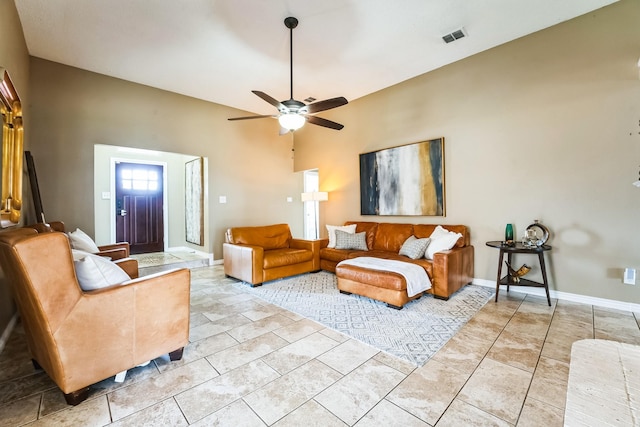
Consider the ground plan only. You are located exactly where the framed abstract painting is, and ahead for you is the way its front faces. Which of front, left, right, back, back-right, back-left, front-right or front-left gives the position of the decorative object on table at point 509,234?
left

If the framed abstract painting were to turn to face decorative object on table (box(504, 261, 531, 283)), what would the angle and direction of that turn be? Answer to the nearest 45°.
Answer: approximately 90° to its left

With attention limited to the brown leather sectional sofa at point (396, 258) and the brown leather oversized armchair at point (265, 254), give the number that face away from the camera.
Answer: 0

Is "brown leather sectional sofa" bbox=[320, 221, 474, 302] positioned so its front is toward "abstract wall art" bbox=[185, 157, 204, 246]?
no

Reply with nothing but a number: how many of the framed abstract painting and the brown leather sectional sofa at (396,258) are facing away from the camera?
0

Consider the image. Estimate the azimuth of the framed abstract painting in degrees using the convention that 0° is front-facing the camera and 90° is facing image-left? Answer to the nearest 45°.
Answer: approximately 45°

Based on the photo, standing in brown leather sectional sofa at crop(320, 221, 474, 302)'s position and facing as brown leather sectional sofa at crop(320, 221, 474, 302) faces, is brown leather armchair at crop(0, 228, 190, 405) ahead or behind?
ahead

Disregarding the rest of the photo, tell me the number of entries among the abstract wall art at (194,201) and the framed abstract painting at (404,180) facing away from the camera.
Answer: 0

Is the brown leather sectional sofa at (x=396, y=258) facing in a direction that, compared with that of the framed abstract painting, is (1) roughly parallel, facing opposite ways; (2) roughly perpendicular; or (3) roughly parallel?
roughly parallel

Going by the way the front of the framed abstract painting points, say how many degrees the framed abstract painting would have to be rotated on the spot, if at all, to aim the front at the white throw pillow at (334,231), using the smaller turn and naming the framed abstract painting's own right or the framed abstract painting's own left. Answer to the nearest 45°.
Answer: approximately 45° to the framed abstract painting's own right

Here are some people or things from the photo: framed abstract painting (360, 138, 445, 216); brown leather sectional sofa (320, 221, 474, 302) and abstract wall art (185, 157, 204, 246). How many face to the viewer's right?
0

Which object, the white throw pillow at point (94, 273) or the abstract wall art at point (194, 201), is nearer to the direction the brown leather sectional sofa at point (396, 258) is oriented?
the white throw pillow

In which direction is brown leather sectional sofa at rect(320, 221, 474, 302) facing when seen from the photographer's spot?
facing the viewer and to the left of the viewer

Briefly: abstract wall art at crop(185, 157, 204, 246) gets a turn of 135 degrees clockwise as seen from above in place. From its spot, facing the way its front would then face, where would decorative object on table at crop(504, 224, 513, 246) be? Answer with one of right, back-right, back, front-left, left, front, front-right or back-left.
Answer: back-right

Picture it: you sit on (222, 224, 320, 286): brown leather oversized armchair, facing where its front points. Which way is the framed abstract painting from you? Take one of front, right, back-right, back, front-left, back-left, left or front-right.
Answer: front-left

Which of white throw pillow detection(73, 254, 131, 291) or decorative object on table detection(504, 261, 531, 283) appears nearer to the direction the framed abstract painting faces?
the white throw pillow

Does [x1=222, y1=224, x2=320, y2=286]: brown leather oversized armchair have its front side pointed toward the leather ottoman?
yes

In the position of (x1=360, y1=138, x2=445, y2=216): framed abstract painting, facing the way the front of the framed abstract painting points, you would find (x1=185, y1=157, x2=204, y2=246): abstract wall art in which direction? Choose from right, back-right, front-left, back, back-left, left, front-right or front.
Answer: front-right
